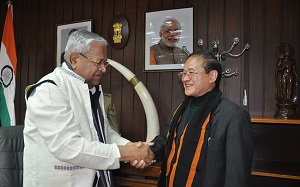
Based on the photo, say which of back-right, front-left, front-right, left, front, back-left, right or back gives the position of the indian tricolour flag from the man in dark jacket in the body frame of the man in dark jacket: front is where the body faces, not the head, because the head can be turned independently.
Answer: right

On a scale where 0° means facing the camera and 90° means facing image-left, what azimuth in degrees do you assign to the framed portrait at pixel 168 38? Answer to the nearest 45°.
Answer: approximately 0°

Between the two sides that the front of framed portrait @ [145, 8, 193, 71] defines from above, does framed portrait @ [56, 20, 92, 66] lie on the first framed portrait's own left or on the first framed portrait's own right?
on the first framed portrait's own right

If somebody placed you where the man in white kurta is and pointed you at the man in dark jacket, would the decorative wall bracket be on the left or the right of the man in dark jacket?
left

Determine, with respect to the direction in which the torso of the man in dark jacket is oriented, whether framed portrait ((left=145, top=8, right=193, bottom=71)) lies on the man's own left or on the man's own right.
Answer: on the man's own right

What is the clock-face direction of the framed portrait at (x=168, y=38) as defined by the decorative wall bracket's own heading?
The framed portrait is roughly at 4 o'clock from the decorative wall bracket.

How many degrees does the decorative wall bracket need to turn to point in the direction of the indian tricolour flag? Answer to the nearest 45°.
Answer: approximately 90° to its right

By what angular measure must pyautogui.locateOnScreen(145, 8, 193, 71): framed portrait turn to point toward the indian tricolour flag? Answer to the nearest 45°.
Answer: approximately 90° to its right

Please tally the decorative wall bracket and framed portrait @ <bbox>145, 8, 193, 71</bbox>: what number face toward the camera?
2

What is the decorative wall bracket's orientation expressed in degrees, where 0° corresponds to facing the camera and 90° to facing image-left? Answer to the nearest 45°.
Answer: approximately 0°

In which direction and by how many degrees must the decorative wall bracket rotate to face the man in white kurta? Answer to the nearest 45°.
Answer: approximately 45° to its right
